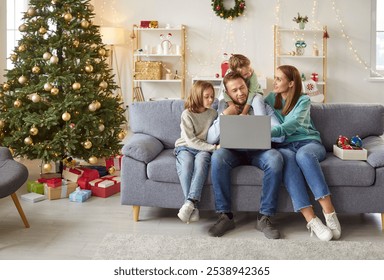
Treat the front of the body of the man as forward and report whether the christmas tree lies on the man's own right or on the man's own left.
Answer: on the man's own right

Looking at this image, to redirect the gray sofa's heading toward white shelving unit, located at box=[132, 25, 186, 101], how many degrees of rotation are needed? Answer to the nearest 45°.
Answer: approximately 180°
